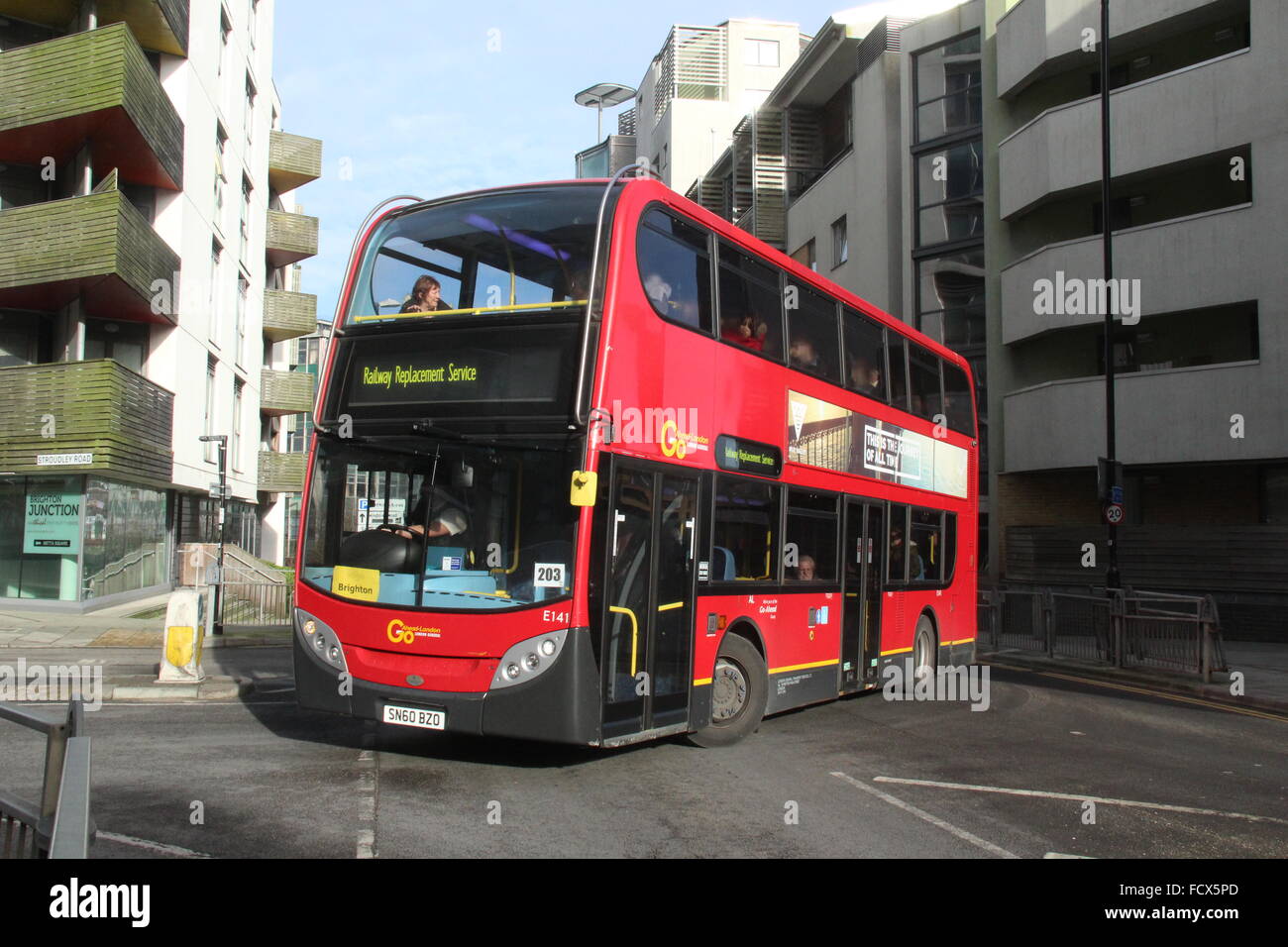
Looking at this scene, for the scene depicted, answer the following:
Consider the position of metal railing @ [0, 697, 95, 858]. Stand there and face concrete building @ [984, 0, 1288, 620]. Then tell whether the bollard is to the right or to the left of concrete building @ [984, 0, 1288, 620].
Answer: left

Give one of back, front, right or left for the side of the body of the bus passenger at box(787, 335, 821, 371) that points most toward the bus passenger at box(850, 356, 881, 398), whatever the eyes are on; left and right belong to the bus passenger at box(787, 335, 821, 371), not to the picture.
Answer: back

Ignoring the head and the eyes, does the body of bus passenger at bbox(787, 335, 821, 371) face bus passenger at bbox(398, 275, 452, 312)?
yes

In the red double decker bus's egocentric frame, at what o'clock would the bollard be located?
The bollard is roughly at 3 o'clock from the red double decker bus.
